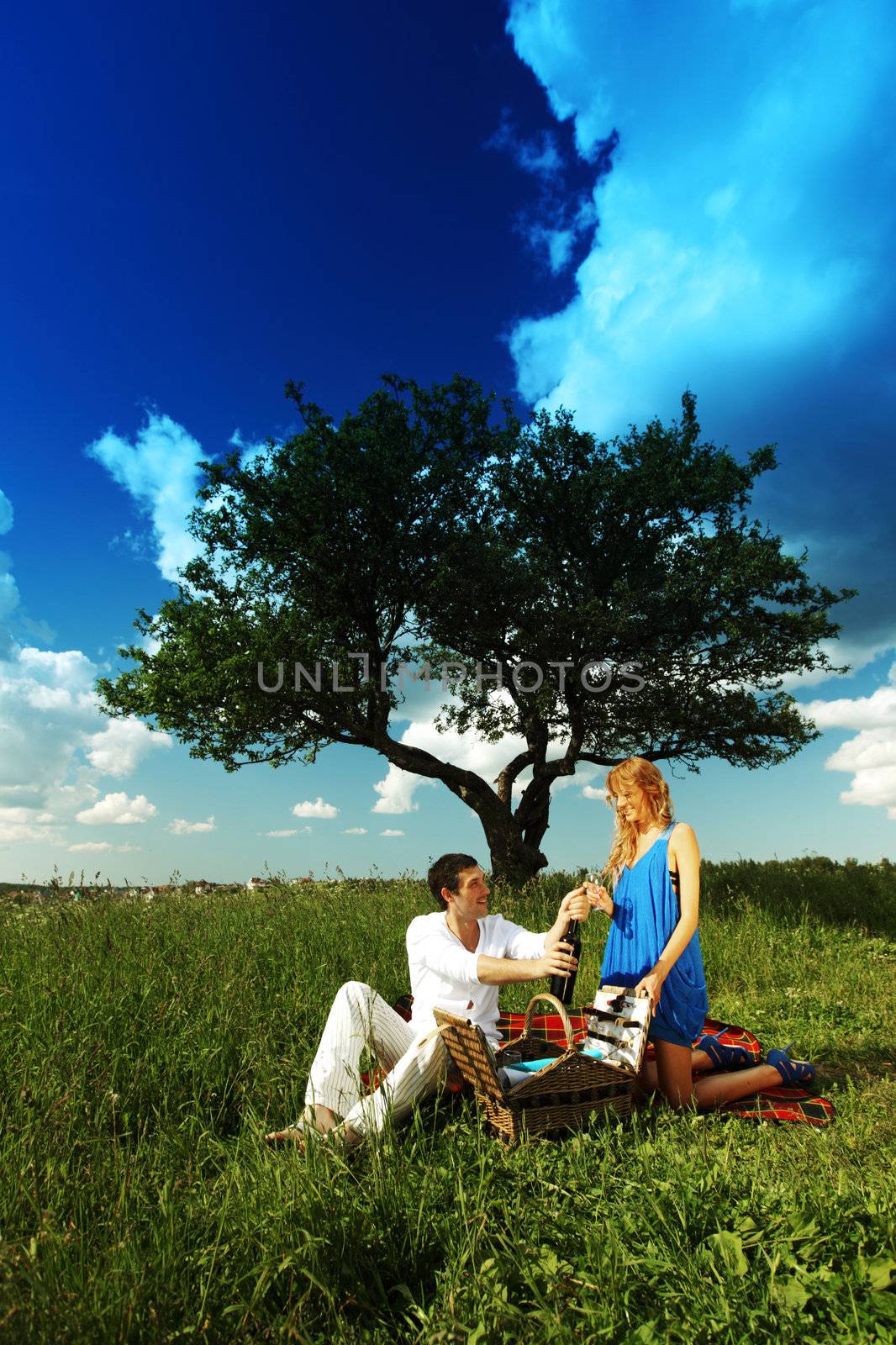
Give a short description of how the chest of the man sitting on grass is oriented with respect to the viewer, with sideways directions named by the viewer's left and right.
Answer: facing the viewer and to the right of the viewer

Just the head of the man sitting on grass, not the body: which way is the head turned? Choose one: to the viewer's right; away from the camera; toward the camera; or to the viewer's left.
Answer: to the viewer's right

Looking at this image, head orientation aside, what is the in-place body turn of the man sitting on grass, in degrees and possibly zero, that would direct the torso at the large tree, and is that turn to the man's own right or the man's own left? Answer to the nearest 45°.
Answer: approximately 135° to the man's own left
